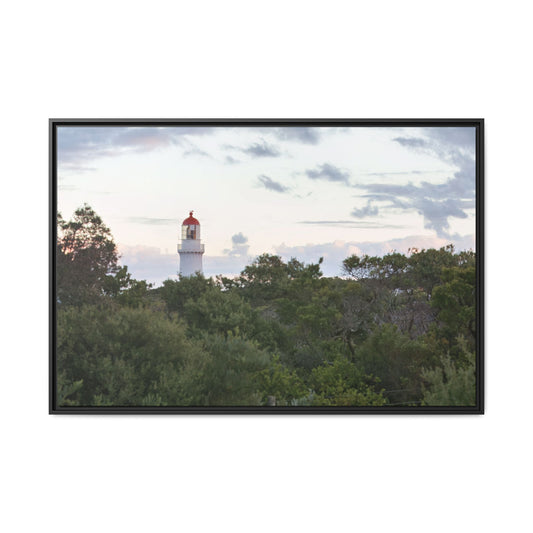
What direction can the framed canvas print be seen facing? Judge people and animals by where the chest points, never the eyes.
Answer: toward the camera
